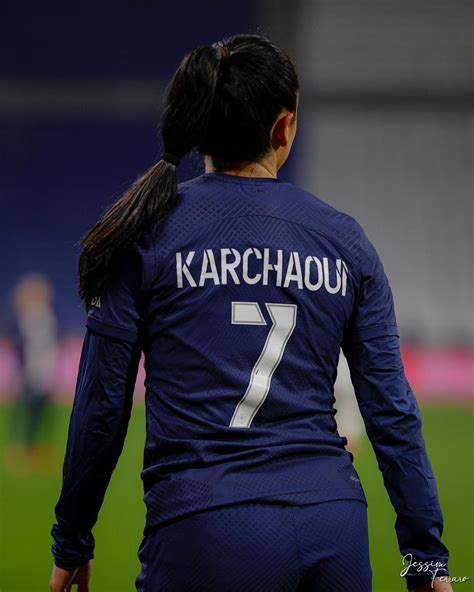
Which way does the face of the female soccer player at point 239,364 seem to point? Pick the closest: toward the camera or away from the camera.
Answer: away from the camera

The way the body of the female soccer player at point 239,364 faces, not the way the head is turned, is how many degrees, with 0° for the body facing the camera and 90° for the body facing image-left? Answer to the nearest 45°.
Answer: approximately 180°

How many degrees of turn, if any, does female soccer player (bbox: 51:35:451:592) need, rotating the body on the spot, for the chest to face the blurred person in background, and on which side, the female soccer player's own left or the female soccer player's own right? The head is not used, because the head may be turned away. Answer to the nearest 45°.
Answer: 0° — they already face them
